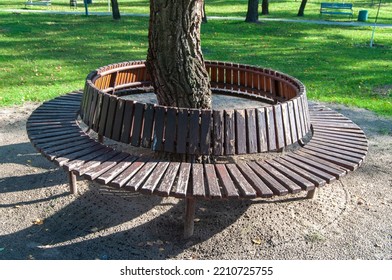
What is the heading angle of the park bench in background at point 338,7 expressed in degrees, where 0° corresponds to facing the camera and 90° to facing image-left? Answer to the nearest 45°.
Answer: approximately 0°

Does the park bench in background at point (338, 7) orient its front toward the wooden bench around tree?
yes
